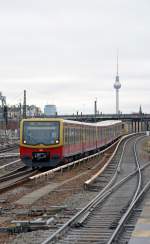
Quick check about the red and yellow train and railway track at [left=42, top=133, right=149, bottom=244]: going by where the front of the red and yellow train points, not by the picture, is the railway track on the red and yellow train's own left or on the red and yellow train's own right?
on the red and yellow train's own left

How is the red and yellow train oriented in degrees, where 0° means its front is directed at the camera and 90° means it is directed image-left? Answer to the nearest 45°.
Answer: approximately 45°
